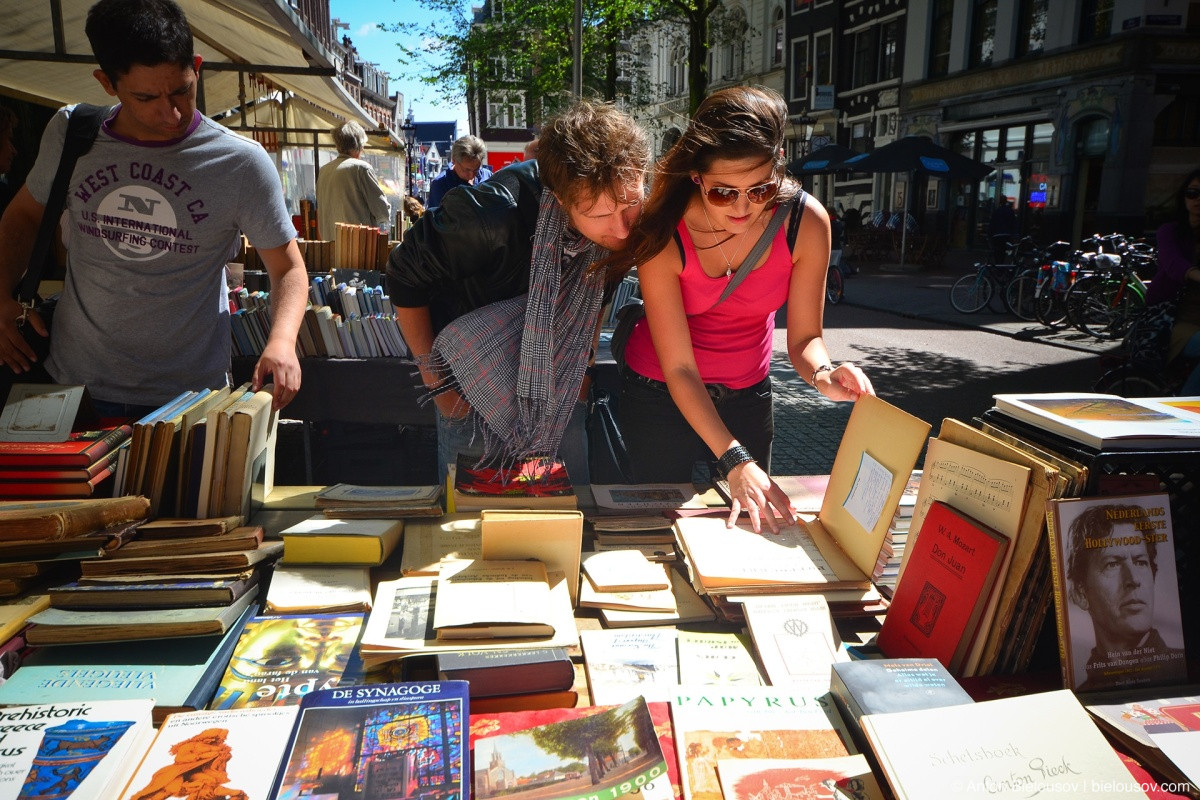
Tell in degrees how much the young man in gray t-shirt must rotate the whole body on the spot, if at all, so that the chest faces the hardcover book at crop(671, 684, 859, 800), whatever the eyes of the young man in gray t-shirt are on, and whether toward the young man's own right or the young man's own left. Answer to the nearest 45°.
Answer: approximately 45° to the young man's own left

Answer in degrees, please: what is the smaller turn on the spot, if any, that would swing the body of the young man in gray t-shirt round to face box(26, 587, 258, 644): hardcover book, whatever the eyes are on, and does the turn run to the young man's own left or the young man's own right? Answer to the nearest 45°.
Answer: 0° — they already face it

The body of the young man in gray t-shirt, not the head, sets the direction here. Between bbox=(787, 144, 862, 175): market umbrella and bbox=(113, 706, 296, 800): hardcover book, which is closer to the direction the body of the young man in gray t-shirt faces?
the hardcover book

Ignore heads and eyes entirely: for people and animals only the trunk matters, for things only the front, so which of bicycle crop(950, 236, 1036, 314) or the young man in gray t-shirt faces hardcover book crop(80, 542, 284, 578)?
the young man in gray t-shirt

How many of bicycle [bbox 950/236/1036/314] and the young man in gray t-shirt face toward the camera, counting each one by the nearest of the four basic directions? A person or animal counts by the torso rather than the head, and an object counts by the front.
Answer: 1
